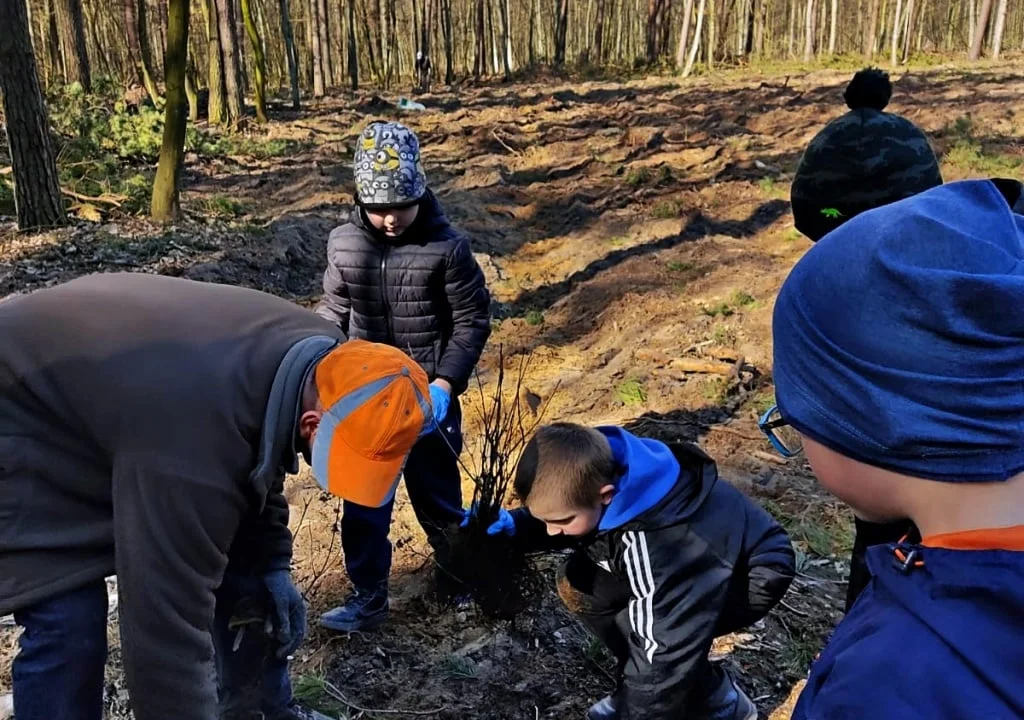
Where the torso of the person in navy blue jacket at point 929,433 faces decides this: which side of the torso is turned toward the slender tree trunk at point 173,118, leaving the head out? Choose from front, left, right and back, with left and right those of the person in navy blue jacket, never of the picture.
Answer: front

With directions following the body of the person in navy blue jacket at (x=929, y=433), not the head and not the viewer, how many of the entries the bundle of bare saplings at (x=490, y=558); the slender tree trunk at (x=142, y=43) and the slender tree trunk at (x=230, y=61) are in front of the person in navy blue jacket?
3

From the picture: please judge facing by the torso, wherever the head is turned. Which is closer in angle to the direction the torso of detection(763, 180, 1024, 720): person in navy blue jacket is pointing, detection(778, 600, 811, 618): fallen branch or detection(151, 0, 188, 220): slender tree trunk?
the slender tree trunk

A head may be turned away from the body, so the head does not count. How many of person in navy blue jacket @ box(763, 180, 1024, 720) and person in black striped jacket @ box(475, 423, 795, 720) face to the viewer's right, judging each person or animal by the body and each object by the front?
0

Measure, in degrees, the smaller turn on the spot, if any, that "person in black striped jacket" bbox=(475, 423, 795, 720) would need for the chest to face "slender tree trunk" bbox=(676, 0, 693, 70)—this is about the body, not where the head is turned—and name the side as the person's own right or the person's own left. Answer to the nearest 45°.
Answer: approximately 90° to the person's own right

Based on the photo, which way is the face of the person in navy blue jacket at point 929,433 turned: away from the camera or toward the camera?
away from the camera

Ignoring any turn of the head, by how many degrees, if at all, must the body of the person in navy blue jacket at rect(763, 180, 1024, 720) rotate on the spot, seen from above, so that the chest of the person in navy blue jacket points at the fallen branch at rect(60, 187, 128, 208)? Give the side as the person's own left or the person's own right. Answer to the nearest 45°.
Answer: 0° — they already face it

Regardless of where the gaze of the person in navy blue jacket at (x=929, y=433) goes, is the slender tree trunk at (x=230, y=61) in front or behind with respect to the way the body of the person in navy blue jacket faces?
in front

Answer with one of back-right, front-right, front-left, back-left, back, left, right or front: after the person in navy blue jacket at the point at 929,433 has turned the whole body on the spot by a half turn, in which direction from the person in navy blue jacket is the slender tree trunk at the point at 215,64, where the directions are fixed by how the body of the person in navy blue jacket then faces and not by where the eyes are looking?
back

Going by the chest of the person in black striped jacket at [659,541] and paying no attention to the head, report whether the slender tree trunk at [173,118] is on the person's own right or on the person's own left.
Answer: on the person's own right

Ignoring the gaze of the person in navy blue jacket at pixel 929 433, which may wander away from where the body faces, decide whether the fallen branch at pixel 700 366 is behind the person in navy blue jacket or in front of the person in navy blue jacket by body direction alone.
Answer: in front

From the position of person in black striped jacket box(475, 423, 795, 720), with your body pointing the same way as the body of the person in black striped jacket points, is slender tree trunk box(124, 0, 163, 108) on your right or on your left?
on your right

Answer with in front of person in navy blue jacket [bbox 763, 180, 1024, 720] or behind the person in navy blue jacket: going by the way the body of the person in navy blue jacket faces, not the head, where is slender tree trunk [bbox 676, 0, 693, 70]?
in front

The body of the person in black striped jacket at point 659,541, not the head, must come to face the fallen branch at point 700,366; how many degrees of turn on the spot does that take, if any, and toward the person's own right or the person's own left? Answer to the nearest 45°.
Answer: approximately 90° to the person's own right

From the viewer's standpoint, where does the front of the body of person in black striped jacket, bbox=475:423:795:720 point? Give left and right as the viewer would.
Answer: facing to the left of the viewer

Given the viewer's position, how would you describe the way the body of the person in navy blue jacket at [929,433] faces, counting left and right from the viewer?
facing away from the viewer and to the left of the viewer
